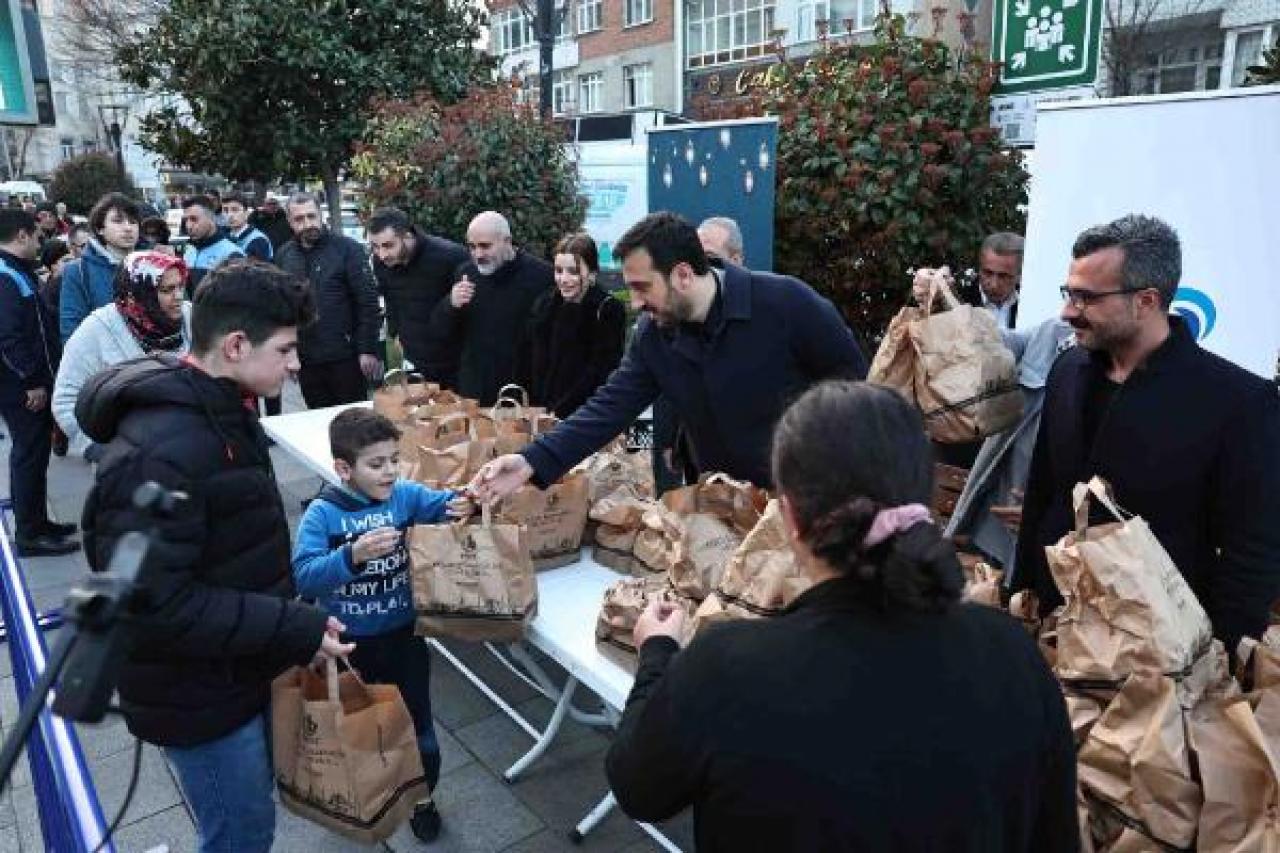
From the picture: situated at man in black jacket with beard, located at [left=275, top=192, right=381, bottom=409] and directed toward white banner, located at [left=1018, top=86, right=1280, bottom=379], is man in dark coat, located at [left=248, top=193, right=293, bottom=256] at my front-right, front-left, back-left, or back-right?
back-left

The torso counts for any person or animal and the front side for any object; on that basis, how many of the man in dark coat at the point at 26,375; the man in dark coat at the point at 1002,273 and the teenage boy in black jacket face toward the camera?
1

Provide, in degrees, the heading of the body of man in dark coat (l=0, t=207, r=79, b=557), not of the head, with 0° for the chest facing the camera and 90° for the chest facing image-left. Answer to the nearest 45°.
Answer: approximately 270°

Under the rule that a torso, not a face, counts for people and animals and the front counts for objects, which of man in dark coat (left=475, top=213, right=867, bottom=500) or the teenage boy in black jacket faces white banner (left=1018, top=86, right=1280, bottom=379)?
the teenage boy in black jacket

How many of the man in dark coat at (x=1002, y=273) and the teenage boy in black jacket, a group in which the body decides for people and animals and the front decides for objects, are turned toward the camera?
1

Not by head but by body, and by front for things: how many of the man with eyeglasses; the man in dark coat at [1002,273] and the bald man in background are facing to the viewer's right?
0

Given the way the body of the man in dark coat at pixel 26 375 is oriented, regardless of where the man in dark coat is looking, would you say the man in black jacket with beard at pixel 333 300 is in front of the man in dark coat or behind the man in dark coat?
in front

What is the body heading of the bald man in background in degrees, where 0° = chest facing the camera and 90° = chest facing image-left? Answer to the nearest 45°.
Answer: approximately 45°

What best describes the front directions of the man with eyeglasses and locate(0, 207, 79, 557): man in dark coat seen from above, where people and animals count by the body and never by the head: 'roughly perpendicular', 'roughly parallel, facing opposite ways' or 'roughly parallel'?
roughly parallel, facing opposite ways

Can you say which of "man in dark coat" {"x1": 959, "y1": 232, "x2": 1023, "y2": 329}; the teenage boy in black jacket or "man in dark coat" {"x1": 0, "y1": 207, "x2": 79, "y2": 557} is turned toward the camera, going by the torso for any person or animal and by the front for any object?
"man in dark coat" {"x1": 959, "y1": 232, "x2": 1023, "y2": 329}

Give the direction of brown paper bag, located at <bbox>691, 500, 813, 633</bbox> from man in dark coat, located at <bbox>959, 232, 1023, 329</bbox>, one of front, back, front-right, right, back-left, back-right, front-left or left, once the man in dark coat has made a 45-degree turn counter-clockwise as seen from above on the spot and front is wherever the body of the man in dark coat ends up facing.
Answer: front-right

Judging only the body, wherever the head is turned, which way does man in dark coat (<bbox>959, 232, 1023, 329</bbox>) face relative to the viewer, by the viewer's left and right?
facing the viewer

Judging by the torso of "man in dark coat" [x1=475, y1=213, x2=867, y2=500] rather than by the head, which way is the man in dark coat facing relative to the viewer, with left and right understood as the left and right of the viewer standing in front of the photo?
facing the viewer and to the left of the viewer

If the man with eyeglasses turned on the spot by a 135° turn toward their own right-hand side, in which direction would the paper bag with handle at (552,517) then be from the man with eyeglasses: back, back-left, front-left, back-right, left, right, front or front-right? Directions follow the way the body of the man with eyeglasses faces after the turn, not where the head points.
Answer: left

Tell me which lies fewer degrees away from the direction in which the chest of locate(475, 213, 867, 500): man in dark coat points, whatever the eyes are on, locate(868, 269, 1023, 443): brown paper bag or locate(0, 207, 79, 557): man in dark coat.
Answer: the man in dark coat

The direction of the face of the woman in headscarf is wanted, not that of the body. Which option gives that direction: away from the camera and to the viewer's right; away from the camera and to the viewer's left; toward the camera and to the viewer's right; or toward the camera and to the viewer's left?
toward the camera and to the viewer's right

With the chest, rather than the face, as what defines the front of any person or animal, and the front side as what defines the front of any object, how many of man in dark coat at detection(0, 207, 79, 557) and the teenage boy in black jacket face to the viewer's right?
2

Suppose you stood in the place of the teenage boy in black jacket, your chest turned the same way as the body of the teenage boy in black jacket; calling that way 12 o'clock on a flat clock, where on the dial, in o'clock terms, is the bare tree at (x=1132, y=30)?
The bare tree is roughly at 11 o'clock from the teenage boy in black jacket.

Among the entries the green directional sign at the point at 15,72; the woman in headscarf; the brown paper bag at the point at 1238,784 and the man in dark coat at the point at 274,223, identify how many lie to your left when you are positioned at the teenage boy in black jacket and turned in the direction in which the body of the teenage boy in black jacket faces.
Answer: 3
